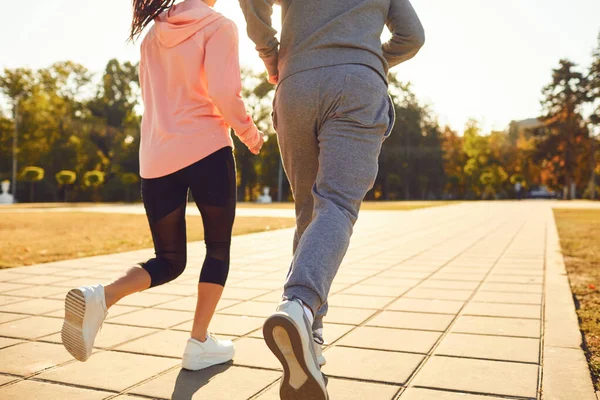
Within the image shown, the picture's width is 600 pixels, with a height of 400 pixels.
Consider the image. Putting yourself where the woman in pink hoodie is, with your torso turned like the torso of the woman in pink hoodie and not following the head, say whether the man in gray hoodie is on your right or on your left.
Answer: on your right

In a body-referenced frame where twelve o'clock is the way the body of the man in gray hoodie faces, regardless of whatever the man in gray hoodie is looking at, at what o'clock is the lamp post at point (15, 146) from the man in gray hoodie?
The lamp post is roughly at 11 o'clock from the man in gray hoodie.

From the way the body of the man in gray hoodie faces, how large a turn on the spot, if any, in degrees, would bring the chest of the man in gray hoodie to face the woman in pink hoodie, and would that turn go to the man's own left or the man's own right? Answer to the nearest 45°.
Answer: approximately 45° to the man's own left

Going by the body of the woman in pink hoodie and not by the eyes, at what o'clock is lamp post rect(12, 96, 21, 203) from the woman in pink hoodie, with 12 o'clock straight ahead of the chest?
The lamp post is roughly at 10 o'clock from the woman in pink hoodie.

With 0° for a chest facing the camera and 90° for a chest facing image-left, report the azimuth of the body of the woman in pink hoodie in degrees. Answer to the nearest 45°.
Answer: approximately 225°

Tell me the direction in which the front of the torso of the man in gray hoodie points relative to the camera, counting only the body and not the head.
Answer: away from the camera
